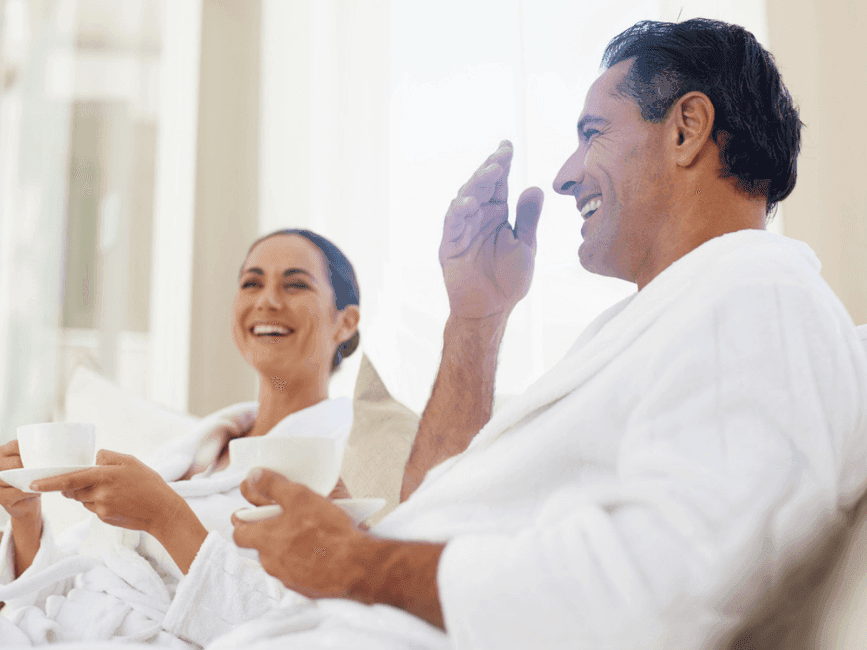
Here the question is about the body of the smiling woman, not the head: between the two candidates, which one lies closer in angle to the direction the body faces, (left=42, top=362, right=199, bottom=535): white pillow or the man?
the man

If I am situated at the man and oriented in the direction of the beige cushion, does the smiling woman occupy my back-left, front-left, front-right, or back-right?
front-left

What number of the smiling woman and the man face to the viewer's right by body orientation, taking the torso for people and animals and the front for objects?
0

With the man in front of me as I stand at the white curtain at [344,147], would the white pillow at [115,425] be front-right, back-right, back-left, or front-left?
front-right

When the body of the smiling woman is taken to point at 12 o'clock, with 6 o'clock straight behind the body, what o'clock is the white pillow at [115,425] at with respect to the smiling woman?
The white pillow is roughly at 4 o'clock from the smiling woman.

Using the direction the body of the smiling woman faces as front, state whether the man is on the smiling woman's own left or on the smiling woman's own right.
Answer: on the smiling woman's own left

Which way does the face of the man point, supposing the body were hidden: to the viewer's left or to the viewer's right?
to the viewer's left

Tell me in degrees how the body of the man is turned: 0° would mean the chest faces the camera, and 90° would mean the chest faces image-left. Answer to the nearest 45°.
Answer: approximately 90°
